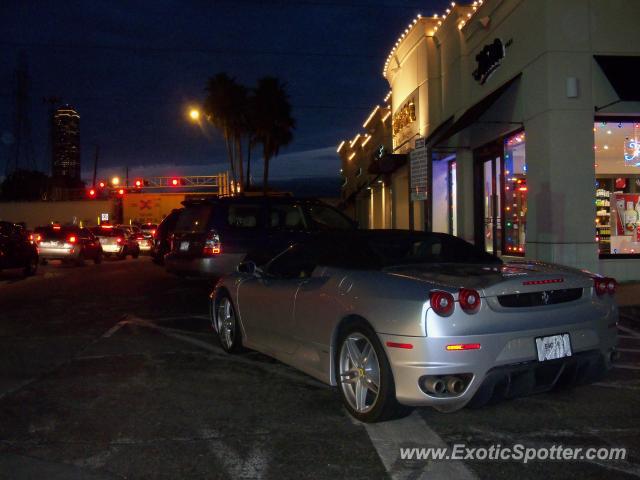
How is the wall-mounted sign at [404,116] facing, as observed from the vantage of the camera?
facing the viewer and to the left of the viewer

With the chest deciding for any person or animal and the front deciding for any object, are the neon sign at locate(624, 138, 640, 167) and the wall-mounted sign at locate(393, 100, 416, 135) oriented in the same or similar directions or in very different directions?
same or similar directions

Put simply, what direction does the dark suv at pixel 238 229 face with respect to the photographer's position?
facing away from the viewer and to the right of the viewer

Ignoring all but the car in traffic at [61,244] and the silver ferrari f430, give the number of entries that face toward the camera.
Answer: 0

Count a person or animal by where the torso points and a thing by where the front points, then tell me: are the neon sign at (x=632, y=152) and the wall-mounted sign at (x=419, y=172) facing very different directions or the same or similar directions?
same or similar directions

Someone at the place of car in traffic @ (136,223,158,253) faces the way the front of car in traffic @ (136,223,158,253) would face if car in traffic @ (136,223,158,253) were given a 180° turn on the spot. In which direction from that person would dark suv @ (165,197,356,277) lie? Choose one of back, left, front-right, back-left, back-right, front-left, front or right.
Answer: front

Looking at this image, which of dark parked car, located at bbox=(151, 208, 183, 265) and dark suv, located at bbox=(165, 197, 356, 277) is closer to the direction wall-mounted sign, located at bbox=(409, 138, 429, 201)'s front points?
the dark suv

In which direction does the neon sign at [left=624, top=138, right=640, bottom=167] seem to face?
toward the camera

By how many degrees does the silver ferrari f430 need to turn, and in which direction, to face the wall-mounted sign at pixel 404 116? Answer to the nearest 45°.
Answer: approximately 45° to its right

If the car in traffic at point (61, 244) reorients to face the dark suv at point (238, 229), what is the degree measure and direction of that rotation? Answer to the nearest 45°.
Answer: approximately 135° to its right

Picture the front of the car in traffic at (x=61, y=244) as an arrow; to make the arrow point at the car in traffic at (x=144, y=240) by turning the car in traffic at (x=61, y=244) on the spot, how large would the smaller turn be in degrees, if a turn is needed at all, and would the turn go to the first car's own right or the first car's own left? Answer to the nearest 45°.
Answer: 0° — it already faces it

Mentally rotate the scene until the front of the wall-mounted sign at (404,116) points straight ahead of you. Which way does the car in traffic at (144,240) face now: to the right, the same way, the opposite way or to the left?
to the right

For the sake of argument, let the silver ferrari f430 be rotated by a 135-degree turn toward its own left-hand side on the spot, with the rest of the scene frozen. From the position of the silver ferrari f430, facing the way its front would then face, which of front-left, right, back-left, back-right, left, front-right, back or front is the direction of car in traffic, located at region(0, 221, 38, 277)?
back-right
